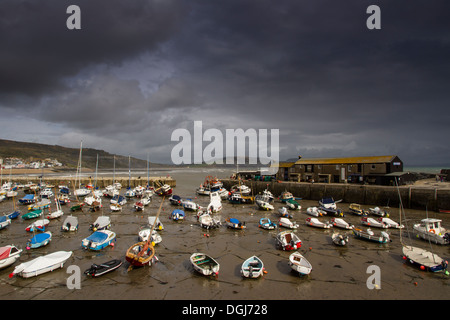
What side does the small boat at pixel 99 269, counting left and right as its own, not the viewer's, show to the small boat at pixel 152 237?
front

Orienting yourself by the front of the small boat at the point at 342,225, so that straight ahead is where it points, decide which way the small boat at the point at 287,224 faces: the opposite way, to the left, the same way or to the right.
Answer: the same way

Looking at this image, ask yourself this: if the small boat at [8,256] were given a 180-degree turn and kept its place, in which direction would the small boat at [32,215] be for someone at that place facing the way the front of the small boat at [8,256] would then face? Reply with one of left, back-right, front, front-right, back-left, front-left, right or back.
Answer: back-right

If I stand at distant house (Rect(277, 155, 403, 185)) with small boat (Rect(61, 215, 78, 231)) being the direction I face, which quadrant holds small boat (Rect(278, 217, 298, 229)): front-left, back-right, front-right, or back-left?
front-left

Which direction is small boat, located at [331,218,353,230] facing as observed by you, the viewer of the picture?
facing the viewer and to the right of the viewer

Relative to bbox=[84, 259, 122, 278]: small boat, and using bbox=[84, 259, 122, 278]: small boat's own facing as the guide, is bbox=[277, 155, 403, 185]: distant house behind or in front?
in front
